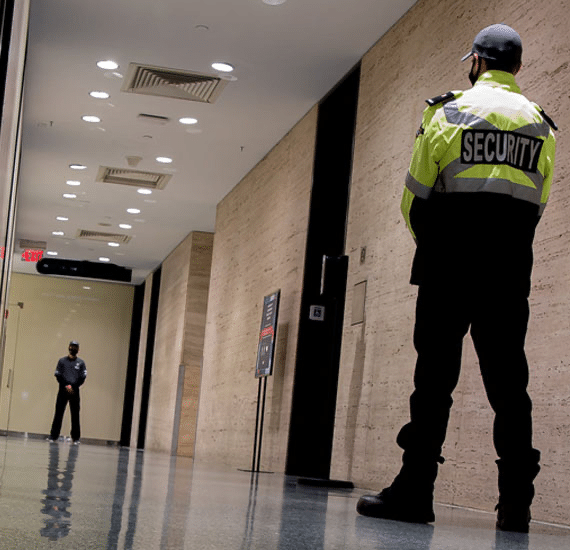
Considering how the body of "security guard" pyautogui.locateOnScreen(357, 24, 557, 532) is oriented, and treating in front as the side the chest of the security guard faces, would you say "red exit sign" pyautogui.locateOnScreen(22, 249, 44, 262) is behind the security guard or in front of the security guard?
in front

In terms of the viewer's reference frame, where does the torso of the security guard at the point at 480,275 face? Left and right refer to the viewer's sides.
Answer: facing away from the viewer and to the left of the viewer

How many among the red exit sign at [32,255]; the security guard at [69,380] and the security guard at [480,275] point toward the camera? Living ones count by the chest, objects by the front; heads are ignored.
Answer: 2

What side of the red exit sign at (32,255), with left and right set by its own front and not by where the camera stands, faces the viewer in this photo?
front

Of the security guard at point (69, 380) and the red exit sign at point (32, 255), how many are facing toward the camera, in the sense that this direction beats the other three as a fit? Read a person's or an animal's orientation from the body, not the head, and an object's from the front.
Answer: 2

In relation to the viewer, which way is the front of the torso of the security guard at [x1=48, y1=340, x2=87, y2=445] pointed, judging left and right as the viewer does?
facing the viewer

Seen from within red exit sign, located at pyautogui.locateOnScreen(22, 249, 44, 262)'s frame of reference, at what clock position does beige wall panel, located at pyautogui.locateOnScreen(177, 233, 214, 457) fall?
The beige wall panel is roughly at 11 o'clock from the red exit sign.

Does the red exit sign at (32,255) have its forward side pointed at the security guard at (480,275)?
yes

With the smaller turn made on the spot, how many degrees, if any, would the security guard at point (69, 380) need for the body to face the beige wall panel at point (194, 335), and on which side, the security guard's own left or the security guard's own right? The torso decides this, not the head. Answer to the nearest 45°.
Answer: approximately 45° to the security guard's own left

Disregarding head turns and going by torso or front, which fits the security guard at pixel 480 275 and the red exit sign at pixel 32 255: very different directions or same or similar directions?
very different directions
